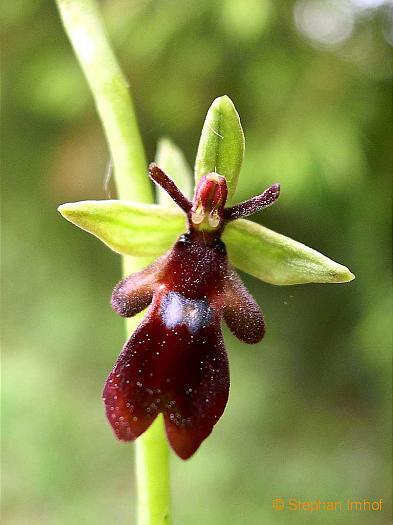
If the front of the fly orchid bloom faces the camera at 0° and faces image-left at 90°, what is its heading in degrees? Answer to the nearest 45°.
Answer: approximately 0°
